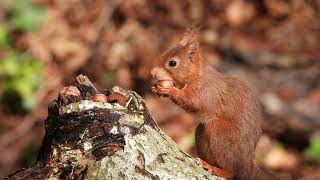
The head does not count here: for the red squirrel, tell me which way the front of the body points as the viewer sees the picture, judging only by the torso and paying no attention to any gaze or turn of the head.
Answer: to the viewer's left
